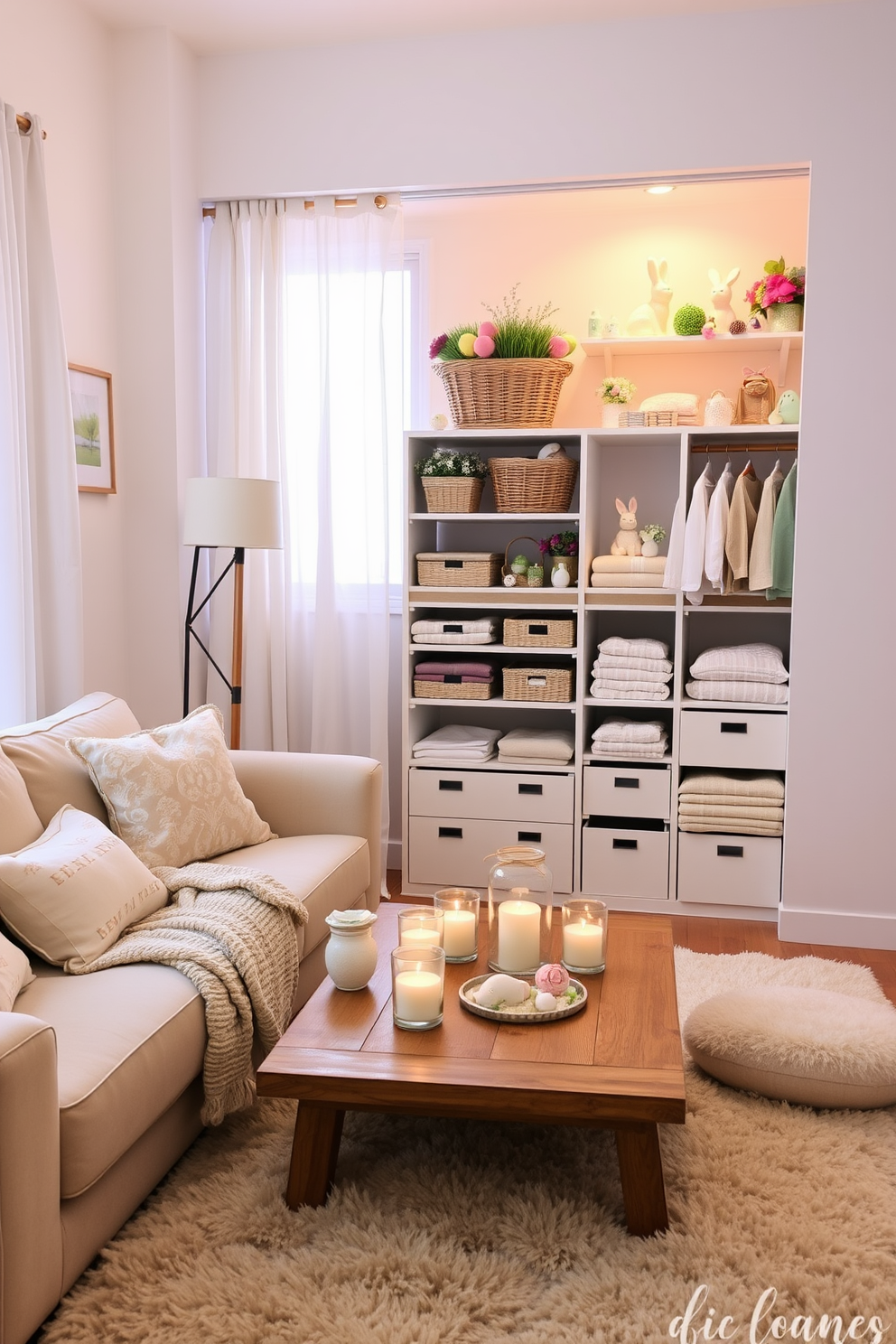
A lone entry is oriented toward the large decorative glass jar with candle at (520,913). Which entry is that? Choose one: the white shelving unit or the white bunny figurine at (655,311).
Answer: the white shelving unit

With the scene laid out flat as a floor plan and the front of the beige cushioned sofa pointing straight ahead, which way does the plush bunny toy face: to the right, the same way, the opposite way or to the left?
to the right

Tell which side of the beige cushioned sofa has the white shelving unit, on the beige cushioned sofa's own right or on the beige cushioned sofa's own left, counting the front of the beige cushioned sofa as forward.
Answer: on the beige cushioned sofa's own left

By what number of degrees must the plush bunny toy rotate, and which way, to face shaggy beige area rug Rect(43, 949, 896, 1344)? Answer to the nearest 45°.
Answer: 0° — it already faces it

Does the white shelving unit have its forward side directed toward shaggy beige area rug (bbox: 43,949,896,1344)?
yes
